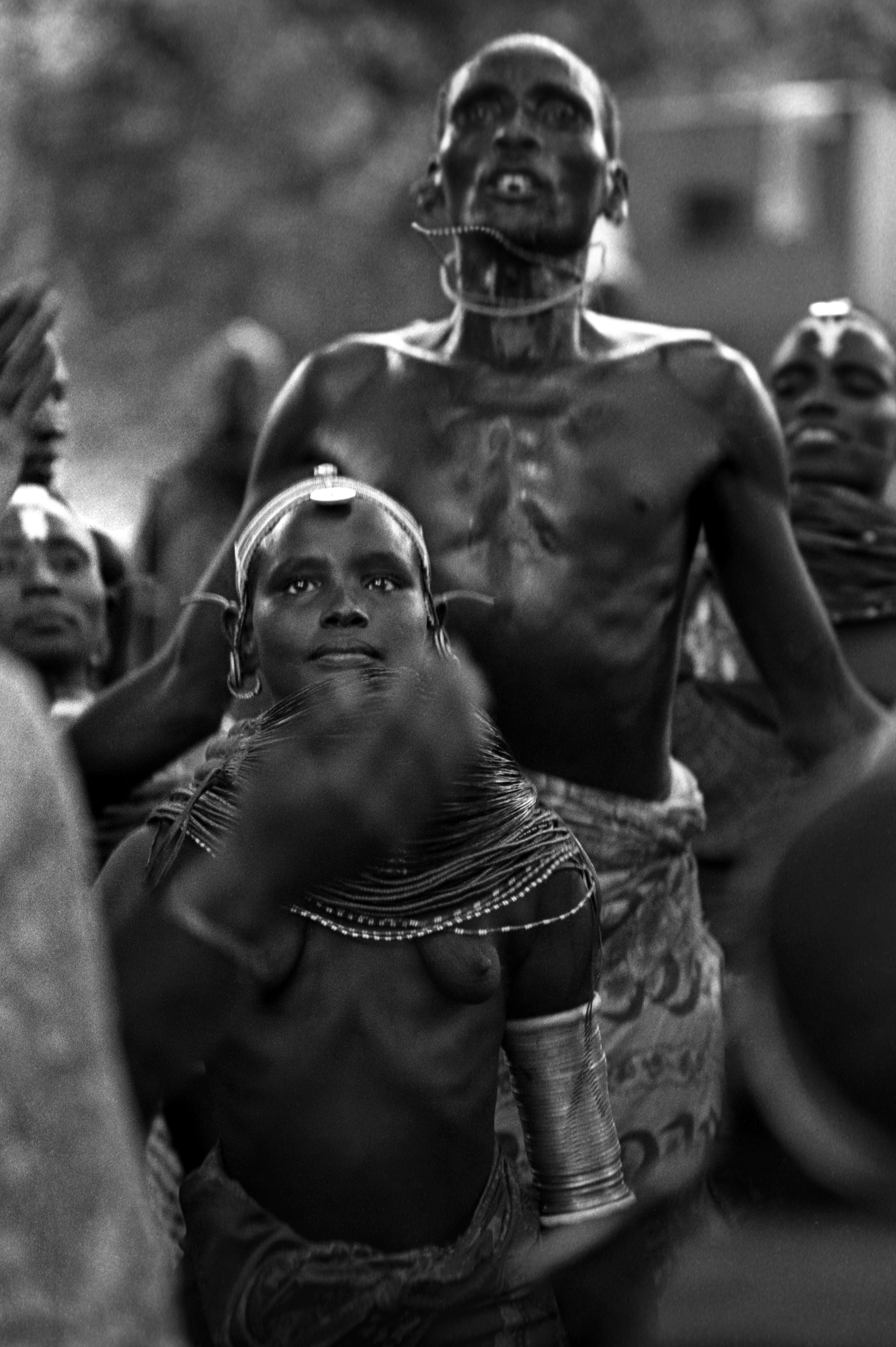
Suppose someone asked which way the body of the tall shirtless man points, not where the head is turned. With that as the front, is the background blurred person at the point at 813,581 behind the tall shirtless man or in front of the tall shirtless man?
behind

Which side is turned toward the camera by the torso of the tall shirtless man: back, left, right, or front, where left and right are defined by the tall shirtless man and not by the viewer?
front

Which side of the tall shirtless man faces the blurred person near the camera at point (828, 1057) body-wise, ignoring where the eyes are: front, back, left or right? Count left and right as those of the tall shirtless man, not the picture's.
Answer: front

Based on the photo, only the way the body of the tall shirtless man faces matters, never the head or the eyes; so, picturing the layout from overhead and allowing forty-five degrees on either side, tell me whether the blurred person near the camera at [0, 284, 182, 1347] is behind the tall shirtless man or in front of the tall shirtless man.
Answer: in front

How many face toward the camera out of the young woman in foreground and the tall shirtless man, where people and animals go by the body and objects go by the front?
2

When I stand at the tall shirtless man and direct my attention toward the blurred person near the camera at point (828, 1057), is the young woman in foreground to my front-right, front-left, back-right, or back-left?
front-right

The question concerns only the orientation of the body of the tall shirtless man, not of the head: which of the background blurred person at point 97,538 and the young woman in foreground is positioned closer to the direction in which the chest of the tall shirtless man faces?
the young woman in foreground

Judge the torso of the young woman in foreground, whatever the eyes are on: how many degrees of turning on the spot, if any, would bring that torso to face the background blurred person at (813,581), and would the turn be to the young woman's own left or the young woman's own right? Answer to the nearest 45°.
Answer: approximately 135° to the young woman's own left

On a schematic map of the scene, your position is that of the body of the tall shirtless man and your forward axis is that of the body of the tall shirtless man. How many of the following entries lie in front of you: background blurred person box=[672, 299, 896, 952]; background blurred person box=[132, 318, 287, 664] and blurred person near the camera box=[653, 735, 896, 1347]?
1

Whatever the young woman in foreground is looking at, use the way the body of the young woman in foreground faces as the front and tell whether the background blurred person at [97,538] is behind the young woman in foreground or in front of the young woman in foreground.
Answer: behind

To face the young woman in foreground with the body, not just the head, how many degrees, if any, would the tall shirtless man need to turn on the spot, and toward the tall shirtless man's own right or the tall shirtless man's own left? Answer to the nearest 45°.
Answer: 0° — they already face them
